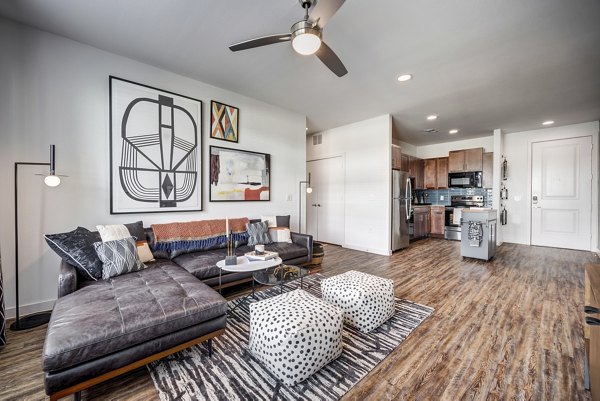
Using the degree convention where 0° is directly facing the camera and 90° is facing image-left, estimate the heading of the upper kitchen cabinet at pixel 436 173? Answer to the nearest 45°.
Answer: approximately 0°

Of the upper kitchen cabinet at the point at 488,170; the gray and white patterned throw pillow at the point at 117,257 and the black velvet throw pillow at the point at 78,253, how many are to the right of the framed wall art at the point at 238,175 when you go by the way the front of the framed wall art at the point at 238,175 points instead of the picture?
2

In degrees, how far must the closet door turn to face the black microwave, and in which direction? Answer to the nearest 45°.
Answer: approximately 135° to its left

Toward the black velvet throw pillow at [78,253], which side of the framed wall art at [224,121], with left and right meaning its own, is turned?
right
